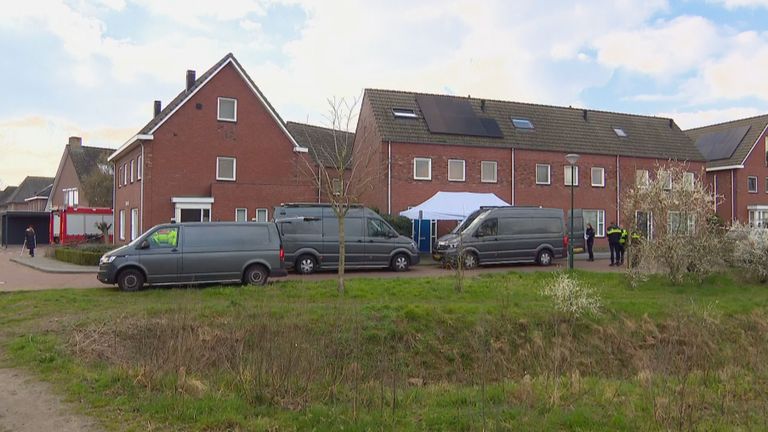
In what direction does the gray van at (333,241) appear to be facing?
to the viewer's right

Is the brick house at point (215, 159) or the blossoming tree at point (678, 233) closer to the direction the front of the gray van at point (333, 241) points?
the blossoming tree

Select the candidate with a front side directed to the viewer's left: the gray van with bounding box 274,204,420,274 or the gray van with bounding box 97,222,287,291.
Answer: the gray van with bounding box 97,222,287,291

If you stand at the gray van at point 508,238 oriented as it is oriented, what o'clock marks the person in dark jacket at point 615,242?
The person in dark jacket is roughly at 7 o'clock from the gray van.

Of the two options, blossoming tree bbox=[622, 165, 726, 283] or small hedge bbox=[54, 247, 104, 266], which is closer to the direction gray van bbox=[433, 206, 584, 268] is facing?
the small hedge

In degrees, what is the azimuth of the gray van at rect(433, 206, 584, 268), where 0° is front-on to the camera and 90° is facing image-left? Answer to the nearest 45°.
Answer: approximately 45°

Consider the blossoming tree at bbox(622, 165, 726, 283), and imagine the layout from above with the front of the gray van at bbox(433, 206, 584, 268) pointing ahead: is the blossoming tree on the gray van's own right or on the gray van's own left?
on the gray van's own left

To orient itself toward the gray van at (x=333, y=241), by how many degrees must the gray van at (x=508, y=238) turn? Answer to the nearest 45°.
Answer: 0° — it already faces it

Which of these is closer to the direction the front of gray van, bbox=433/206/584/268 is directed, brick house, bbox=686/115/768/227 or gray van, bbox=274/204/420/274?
the gray van

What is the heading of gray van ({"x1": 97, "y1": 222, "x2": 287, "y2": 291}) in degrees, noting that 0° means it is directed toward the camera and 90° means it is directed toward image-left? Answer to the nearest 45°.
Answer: approximately 90°

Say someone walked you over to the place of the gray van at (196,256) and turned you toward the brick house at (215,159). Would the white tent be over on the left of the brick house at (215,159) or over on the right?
right

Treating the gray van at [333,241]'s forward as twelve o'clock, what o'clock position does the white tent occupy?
The white tent is roughly at 10 o'clock from the gray van.

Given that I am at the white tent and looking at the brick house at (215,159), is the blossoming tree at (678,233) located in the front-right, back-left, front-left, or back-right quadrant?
back-left

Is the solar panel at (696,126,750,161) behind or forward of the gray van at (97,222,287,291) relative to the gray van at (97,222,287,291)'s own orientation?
behind
